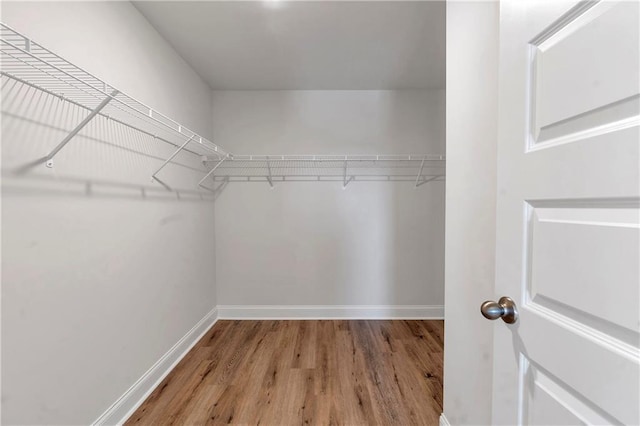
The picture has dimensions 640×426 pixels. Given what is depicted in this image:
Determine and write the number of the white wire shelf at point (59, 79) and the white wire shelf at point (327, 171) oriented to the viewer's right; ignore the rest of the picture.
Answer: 1

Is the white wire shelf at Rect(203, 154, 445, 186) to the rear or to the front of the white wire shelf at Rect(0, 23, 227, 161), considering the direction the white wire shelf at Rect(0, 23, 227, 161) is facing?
to the front

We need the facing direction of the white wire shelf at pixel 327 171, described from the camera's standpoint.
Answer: facing the viewer

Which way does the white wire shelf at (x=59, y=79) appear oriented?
to the viewer's right

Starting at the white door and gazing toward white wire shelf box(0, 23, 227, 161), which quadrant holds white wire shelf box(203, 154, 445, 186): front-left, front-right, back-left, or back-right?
front-right

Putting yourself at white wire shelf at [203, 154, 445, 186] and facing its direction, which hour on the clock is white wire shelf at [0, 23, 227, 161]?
white wire shelf at [0, 23, 227, 161] is roughly at 1 o'clock from white wire shelf at [203, 154, 445, 186].

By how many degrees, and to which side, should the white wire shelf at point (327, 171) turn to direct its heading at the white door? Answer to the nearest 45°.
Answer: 0° — it already faces it
